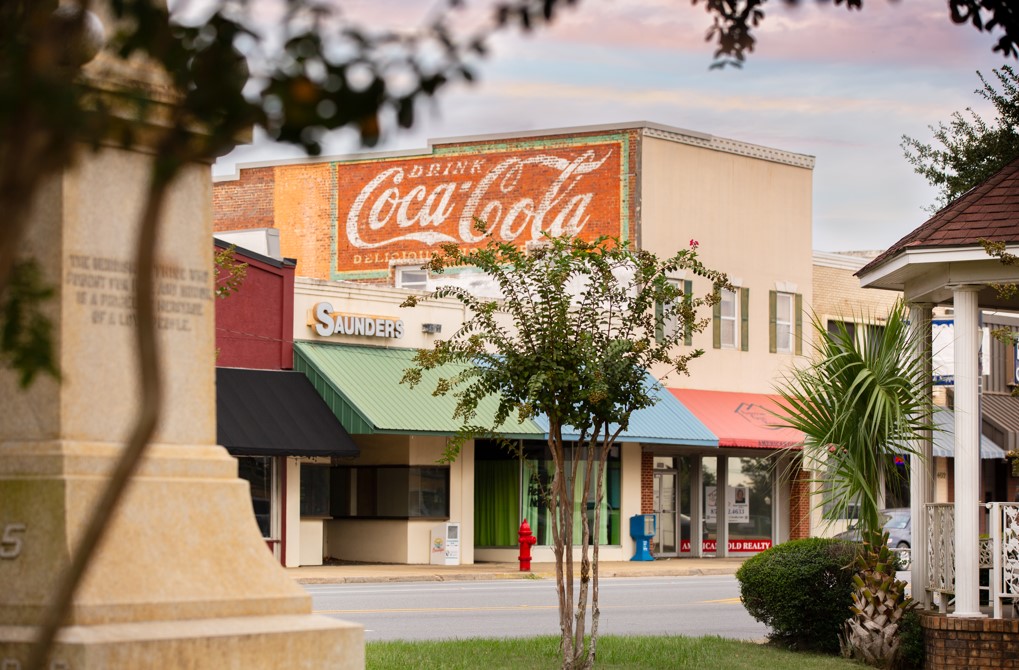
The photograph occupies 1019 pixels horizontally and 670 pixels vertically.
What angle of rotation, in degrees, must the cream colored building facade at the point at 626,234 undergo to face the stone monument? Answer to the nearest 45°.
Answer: approximately 45° to its right

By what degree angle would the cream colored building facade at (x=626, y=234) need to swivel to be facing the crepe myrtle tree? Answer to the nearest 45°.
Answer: approximately 45° to its right

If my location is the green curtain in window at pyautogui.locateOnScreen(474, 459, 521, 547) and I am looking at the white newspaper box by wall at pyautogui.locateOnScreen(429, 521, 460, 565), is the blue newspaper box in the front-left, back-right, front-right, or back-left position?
back-left

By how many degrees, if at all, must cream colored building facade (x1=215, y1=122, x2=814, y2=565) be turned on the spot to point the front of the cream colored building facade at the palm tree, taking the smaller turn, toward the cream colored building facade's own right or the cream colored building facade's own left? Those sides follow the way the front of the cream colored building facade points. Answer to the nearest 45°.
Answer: approximately 45° to the cream colored building facade's own right

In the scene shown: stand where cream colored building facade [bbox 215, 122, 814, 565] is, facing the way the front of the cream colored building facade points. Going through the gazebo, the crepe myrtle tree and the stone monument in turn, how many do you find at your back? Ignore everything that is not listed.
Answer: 0

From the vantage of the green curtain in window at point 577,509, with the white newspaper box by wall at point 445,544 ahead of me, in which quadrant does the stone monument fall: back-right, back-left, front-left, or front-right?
front-left

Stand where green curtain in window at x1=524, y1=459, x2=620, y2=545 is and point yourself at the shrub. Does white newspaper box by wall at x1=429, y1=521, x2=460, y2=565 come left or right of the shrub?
right

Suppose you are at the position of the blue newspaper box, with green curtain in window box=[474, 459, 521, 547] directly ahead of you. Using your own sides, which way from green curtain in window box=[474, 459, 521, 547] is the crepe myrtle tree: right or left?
left

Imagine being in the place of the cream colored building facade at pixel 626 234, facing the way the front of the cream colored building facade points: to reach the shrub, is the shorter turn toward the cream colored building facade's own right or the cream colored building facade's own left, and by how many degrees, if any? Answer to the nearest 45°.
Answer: approximately 45° to the cream colored building facade's own right

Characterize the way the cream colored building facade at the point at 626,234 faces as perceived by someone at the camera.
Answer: facing the viewer and to the right of the viewer
